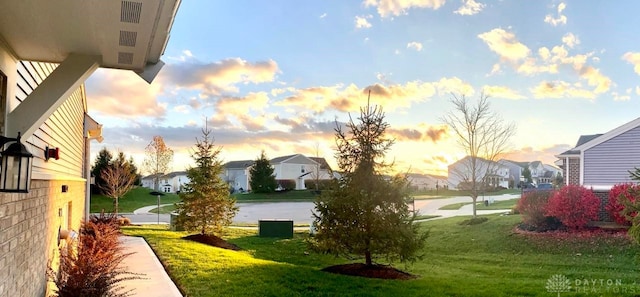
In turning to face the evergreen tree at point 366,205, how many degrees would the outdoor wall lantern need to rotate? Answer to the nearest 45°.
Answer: approximately 45° to its left

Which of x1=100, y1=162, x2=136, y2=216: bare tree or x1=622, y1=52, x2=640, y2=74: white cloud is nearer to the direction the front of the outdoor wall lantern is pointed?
the white cloud

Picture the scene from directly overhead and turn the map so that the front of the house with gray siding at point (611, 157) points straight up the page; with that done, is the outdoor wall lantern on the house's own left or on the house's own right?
on the house's own left

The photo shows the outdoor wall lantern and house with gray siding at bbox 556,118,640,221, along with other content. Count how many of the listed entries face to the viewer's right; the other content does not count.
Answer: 1

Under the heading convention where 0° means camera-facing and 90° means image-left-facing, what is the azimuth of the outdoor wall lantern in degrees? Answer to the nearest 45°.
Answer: approximately 270°

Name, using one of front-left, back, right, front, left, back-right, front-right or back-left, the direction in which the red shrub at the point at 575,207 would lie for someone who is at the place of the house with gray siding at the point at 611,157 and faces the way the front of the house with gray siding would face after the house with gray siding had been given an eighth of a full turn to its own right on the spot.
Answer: back-left

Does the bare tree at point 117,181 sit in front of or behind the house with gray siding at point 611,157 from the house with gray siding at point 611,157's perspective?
in front

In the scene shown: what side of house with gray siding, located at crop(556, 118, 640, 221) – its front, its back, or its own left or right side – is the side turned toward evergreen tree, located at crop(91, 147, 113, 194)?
front

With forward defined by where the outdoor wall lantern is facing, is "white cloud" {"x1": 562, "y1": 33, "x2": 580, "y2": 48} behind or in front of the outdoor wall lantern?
in front

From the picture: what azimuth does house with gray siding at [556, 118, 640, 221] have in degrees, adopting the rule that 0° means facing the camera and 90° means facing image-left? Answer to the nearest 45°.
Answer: approximately 90°
